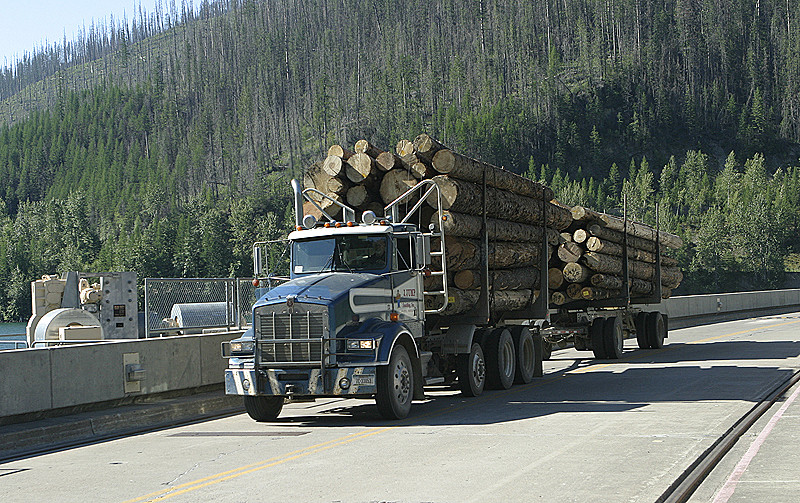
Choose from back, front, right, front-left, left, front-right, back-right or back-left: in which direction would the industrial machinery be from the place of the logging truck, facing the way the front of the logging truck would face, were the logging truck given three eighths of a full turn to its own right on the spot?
front-left

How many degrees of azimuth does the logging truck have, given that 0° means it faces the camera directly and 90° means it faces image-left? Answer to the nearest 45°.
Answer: approximately 45°

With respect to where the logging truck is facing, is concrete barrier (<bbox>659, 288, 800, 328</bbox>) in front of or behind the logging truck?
behind

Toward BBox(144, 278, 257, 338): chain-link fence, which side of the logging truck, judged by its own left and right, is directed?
right
